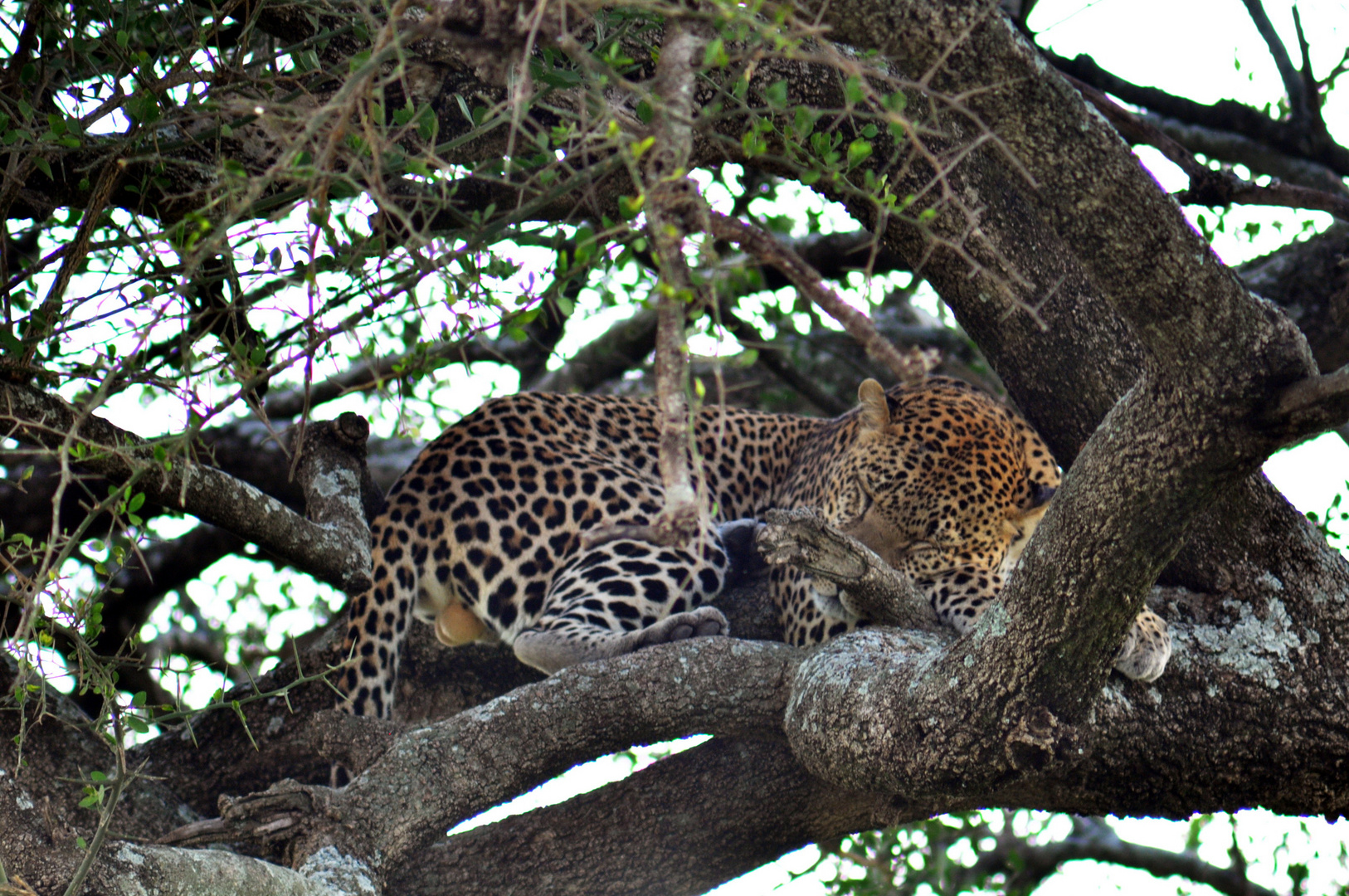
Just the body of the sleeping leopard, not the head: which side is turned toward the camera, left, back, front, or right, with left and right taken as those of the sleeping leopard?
right
